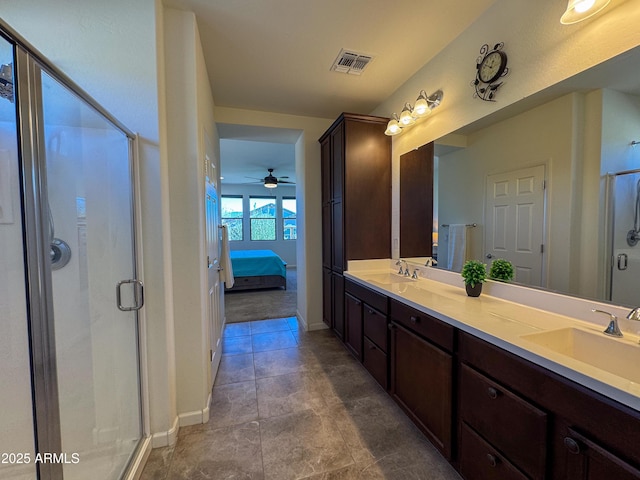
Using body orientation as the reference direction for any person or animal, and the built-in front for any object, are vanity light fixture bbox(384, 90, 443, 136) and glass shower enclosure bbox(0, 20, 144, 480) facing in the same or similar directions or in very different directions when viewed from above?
very different directions

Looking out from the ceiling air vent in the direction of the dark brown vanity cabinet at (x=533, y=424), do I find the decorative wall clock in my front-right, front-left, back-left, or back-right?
front-left

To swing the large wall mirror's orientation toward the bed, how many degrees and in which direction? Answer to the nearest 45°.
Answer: approximately 45° to its right

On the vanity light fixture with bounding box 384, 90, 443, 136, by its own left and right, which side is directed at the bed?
right

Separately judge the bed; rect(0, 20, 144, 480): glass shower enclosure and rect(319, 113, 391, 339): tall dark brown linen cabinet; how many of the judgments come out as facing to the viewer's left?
1

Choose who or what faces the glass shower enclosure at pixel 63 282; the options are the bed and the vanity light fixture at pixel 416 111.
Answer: the vanity light fixture

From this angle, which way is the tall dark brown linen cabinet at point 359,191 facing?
to the viewer's left

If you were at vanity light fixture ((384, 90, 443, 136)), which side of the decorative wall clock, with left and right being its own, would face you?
right

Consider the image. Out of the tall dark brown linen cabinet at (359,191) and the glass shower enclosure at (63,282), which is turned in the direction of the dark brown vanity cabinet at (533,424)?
the glass shower enclosure

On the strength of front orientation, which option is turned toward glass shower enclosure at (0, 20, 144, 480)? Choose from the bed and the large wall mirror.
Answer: the large wall mirror

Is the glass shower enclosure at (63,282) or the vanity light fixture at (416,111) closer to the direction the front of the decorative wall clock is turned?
the glass shower enclosure

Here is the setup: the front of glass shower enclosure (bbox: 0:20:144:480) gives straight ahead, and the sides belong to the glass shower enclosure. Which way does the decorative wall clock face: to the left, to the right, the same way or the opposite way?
the opposite way

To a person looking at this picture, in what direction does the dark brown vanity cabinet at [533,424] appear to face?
facing the viewer and to the left of the viewer

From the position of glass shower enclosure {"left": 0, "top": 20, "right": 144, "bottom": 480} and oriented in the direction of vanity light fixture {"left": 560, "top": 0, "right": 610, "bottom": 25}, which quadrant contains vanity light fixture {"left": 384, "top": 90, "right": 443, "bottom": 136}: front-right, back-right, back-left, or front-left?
front-left

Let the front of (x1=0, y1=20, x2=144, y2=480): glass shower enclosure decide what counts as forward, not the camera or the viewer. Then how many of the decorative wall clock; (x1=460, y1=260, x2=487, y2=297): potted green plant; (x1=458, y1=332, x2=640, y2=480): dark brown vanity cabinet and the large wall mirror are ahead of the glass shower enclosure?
4

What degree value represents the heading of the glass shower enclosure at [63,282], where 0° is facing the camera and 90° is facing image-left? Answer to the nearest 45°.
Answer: approximately 315°

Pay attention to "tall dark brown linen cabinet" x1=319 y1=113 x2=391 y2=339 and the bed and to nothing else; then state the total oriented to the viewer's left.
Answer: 1
